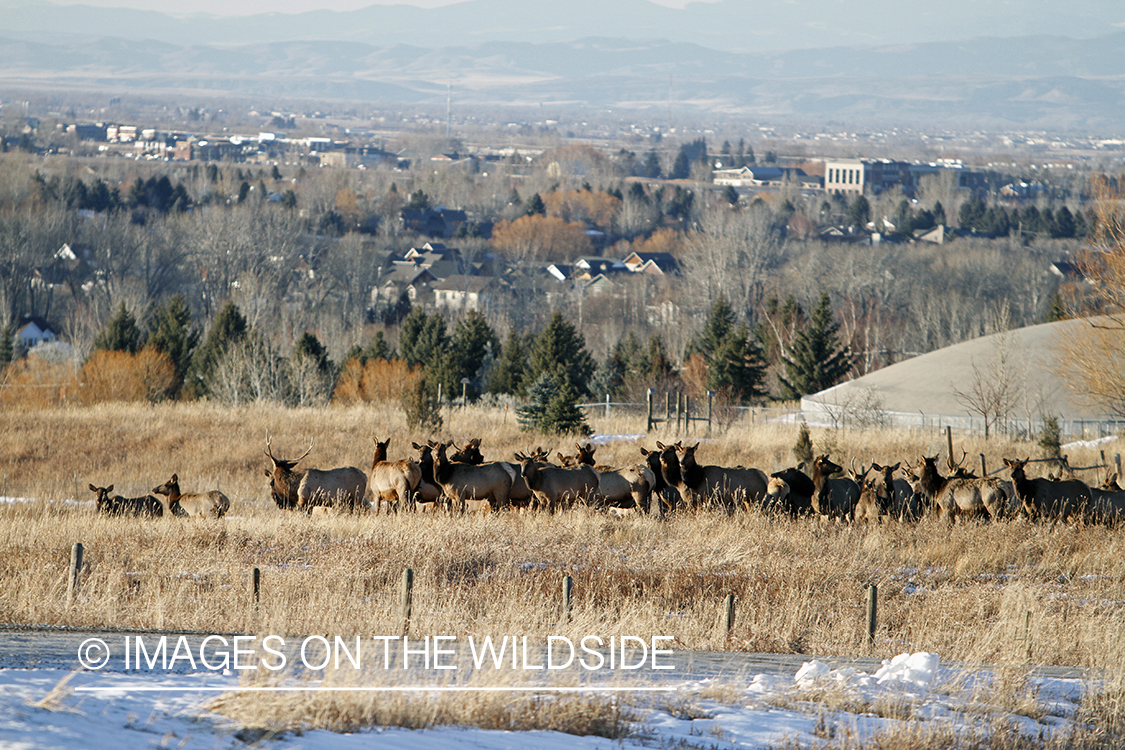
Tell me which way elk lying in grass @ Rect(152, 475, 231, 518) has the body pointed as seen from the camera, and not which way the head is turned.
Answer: to the viewer's left

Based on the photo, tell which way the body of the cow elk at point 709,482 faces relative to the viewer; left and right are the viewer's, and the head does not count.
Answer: facing to the left of the viewer

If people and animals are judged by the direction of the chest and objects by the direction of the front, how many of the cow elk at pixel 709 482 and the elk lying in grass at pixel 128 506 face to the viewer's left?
2

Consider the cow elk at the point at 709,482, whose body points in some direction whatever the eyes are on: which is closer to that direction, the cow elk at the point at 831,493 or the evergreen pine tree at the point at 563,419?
the evergreen pine tree

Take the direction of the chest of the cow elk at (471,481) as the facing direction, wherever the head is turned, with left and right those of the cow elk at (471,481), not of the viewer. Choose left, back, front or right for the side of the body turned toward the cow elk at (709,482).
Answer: back

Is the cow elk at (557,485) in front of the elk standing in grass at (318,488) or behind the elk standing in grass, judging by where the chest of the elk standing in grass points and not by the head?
behind

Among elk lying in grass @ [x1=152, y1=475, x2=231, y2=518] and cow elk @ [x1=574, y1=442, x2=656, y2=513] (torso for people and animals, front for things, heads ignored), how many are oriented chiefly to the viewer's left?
2

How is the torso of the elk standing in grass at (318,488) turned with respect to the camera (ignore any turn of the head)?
to the viewer's left

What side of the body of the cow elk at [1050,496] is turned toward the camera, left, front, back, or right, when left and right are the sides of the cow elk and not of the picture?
left

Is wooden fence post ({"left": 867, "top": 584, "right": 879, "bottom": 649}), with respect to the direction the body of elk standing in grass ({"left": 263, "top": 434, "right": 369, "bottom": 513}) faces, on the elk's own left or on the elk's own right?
on the elk's own left

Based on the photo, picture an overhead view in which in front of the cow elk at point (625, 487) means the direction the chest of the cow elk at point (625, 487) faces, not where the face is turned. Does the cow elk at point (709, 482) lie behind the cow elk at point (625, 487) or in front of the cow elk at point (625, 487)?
behind
